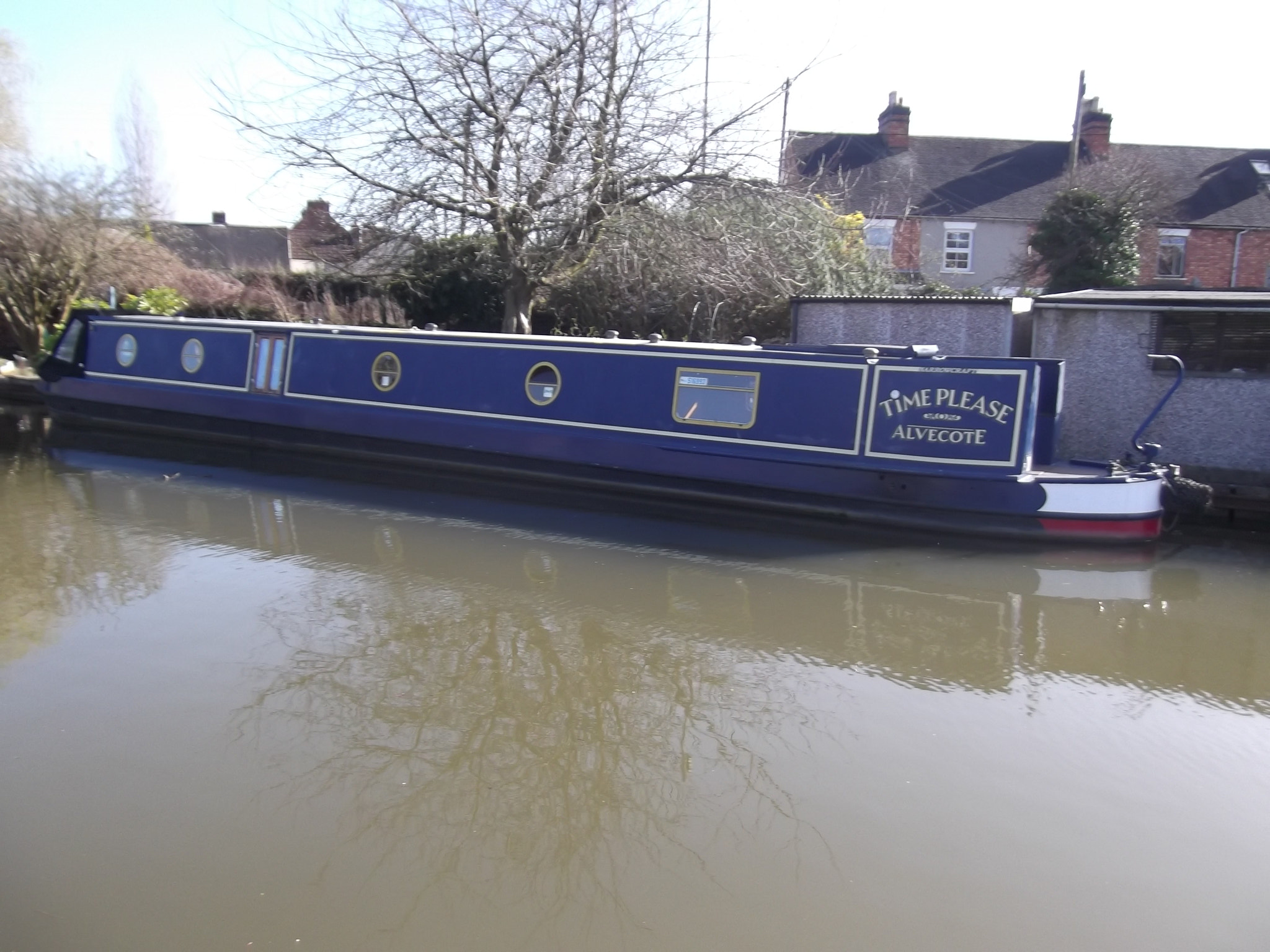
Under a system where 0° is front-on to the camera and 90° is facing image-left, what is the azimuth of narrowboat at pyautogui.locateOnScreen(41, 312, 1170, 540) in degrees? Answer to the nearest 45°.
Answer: approximately 135°

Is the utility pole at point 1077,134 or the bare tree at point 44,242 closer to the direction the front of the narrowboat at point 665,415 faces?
the bare tree

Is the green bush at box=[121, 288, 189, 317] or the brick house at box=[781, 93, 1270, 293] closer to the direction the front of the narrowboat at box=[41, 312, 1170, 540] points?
the green bush

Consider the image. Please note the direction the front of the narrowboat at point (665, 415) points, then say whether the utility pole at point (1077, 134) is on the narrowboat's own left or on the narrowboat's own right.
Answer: on the narrowboat's own right

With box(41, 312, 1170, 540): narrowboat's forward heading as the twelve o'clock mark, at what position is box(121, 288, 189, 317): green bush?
The green bush is roughly at 12 o'clock from the narrowboat.

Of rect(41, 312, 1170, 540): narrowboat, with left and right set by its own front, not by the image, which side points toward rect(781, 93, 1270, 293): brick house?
right

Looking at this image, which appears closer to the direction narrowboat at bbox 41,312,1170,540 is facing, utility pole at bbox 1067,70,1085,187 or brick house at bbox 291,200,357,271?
the brick house

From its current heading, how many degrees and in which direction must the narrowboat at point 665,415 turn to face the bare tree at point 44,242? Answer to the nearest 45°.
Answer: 0° — it already faces it

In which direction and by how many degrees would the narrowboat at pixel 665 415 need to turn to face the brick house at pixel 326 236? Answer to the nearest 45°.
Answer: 0° — it already faces it
